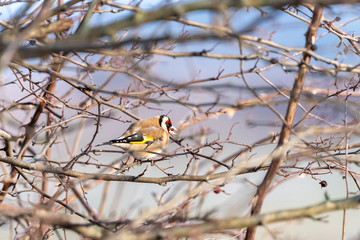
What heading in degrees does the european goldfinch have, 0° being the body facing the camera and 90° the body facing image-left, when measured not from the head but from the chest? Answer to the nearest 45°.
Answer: approximately 270°
